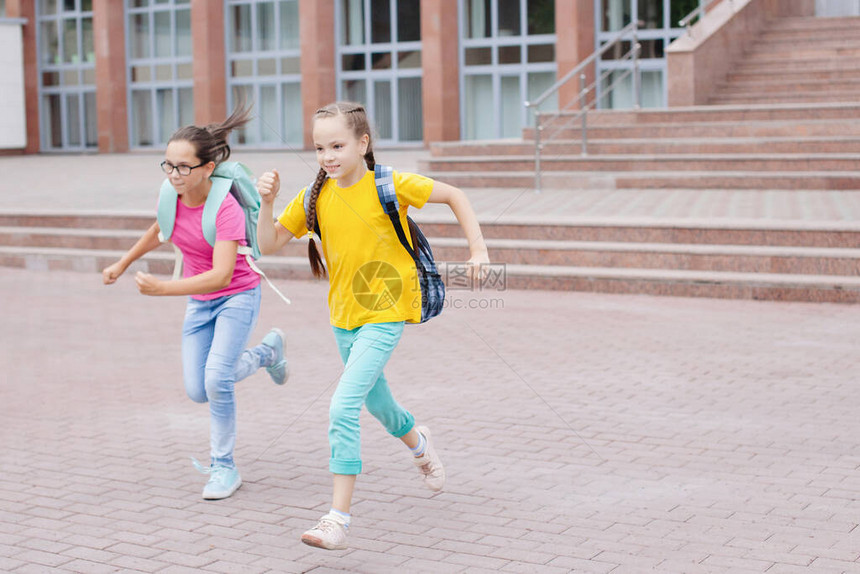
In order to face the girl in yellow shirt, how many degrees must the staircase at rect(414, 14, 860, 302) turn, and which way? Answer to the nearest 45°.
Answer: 0° — it already faces them

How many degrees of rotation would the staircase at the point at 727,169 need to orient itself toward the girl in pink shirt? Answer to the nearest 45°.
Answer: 0° — it already faces them

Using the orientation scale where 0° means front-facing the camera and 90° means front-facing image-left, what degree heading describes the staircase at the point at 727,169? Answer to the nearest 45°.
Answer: approximately 0°

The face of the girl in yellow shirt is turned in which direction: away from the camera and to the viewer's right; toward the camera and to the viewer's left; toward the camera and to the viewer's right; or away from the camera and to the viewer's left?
toward the camera and to the viewer's left

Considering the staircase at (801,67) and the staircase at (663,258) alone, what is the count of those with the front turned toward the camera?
2

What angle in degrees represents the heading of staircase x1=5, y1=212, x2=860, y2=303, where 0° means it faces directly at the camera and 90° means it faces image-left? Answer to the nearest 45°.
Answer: approximately 0°

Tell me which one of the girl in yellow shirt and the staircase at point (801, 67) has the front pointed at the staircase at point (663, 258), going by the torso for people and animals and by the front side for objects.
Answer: the staircase at point (801, 67)

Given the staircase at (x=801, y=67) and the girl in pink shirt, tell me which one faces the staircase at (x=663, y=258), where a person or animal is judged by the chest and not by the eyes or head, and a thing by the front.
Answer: the staircase at (x=801, y=67)

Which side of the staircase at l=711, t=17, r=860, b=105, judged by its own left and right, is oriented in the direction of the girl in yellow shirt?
front
